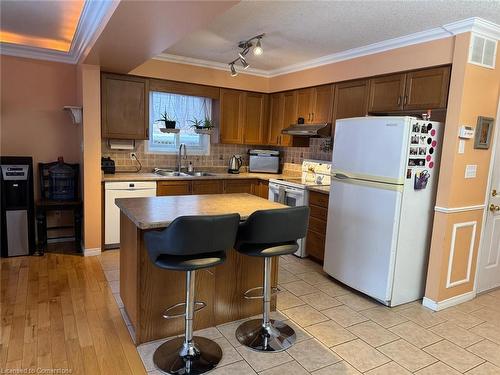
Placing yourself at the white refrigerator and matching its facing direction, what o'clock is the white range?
The white range is roughly at 3 o'clock from the white refrigerator.

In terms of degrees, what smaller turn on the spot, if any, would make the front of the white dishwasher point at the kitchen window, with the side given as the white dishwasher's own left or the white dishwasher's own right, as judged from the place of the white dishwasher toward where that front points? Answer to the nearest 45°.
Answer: approximately 135° to the white dishwasher's own left

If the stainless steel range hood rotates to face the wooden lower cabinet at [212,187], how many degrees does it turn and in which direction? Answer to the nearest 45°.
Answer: approximately 45° to its right

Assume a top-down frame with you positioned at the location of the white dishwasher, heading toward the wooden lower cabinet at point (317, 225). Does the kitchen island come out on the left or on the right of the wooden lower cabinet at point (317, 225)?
right

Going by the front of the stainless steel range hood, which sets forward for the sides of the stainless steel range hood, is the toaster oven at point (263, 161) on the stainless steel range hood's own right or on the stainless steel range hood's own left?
on the stainless steel range hood's own right

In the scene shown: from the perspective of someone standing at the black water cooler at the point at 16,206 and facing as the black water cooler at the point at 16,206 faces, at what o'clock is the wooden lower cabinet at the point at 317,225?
The wooden lower cabinet is roughly at 10 o'clock from the black water cooler.

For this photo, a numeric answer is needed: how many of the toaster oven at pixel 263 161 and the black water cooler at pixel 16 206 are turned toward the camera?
2

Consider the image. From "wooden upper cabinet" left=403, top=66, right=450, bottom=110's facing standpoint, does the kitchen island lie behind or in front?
in front

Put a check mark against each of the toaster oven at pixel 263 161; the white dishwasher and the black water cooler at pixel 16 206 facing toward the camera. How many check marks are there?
3

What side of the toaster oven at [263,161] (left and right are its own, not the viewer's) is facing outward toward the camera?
front

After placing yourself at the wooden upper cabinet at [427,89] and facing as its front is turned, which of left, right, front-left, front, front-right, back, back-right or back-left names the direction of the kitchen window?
front-right
